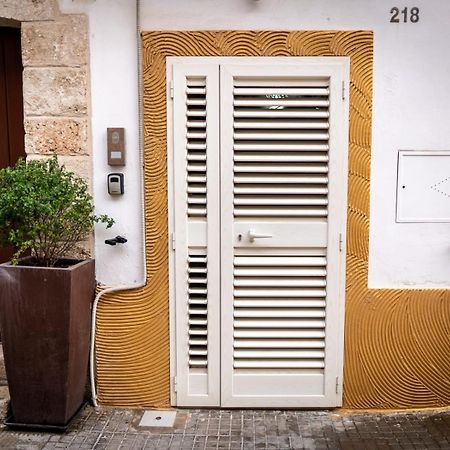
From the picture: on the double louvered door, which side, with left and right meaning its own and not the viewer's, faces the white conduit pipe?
right

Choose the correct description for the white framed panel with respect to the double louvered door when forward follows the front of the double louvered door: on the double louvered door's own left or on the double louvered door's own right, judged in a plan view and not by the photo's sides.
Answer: on the double louvered door's own left

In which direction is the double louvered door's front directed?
toward the camera

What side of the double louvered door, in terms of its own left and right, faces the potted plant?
right

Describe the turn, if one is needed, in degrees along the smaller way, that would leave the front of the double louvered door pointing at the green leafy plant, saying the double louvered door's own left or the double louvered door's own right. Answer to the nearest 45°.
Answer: approximately 90° to the double louvered door's own right
